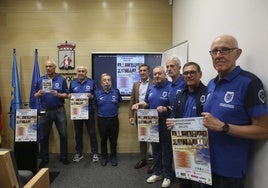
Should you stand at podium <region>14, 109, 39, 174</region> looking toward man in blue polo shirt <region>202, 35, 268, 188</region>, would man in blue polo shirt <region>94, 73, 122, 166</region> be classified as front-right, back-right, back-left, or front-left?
front-left

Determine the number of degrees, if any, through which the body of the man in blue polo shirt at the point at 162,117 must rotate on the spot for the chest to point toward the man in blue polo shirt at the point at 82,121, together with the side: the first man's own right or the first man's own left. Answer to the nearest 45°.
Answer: approximately 90° to the first man's own right

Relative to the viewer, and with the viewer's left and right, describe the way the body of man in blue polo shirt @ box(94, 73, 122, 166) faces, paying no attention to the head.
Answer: facing the viewer

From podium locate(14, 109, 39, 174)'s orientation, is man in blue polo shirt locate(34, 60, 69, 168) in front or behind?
behind

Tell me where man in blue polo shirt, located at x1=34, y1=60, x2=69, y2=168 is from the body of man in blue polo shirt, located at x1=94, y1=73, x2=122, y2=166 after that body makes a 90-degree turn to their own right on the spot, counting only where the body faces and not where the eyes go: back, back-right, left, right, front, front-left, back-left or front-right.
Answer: front

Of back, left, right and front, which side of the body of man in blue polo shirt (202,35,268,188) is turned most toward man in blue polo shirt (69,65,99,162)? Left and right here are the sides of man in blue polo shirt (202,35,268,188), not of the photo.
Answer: right

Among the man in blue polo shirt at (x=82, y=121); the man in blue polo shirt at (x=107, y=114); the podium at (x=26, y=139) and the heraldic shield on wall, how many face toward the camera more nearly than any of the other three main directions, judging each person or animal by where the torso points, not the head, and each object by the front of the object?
4

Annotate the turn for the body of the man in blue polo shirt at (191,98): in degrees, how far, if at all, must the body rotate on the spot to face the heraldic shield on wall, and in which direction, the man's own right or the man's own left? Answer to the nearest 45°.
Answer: approximately 90° to the man's own right

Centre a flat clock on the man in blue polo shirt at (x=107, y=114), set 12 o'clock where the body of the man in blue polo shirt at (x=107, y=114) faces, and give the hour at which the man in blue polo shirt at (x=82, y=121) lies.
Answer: the man in blue polo shirt at (x=82, y=121) is roughly at 4 o'clock from the man in blue polo shirt at (x=107, y=114).

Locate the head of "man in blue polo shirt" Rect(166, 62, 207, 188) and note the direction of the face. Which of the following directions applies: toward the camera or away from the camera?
toward the camera

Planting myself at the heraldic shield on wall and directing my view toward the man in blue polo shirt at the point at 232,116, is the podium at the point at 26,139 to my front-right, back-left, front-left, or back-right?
front-right

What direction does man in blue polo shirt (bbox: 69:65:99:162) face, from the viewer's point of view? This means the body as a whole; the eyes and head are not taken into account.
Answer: toward the camera

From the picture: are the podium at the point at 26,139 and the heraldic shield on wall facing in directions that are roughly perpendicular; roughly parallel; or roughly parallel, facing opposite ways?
roughly parallel
